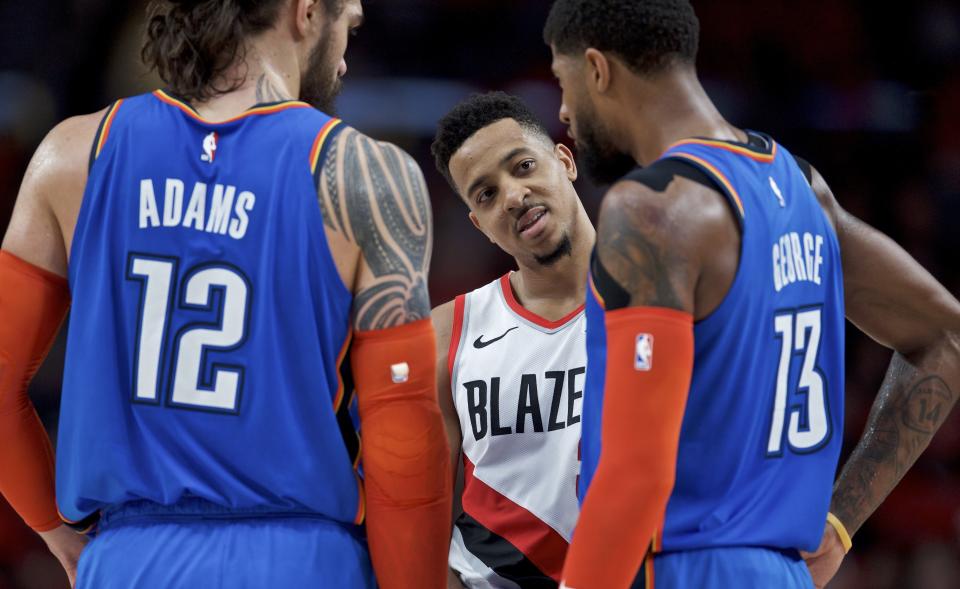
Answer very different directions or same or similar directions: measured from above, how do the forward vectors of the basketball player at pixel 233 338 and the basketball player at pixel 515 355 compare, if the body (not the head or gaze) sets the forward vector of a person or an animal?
very different directions

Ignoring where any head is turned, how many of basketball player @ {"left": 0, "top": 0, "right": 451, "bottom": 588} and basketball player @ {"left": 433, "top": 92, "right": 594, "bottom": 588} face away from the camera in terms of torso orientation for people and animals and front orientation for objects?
1

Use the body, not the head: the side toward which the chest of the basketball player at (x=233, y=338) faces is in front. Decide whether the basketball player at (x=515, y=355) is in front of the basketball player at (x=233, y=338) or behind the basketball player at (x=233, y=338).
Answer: in front

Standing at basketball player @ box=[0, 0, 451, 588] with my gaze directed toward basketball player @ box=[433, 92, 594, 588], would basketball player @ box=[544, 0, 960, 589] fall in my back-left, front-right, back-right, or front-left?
front-right

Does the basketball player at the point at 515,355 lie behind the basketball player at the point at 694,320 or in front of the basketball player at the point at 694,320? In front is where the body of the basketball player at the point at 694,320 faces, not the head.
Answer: in front

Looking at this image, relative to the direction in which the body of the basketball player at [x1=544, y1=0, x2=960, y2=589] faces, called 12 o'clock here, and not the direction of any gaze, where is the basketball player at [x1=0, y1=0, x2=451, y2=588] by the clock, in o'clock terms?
the basketball player at [x1=0, y1=0, x2=451, y2=588] is roughly at 10 o'clock from the basketball player at [x1=544, y1=0, x2=960, y2=589].

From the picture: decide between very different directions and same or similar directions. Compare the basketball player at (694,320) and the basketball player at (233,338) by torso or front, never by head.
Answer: same or similar directions

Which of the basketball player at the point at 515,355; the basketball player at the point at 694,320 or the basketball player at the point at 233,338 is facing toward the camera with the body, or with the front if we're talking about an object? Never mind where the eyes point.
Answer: the basketball player at the point at 515,355

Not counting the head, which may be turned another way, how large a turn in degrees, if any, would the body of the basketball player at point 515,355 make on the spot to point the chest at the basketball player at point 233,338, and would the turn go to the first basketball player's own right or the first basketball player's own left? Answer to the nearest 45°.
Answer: approximately 45° to the first basketball player's own right

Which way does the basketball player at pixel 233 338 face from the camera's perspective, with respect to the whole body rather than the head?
away from the camera

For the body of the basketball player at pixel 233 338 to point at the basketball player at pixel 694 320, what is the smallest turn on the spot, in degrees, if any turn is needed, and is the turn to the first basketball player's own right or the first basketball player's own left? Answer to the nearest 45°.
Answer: approximately 90° to the first basketball player's own right

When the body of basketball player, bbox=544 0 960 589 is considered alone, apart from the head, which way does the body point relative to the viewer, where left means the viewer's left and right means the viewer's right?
facing away from the viewer and to the left of the viewer

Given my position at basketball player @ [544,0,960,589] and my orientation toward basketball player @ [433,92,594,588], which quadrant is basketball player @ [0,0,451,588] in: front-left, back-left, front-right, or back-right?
front-left

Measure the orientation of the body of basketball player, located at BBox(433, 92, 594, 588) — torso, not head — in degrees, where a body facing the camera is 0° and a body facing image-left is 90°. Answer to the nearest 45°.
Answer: approximately 0°

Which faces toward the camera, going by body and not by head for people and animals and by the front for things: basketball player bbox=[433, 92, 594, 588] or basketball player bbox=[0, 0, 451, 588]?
basketball player bbox=[433, 92, 594, 588]

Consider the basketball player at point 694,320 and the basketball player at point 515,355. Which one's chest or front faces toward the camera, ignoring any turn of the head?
the basketball player at point 515,355
